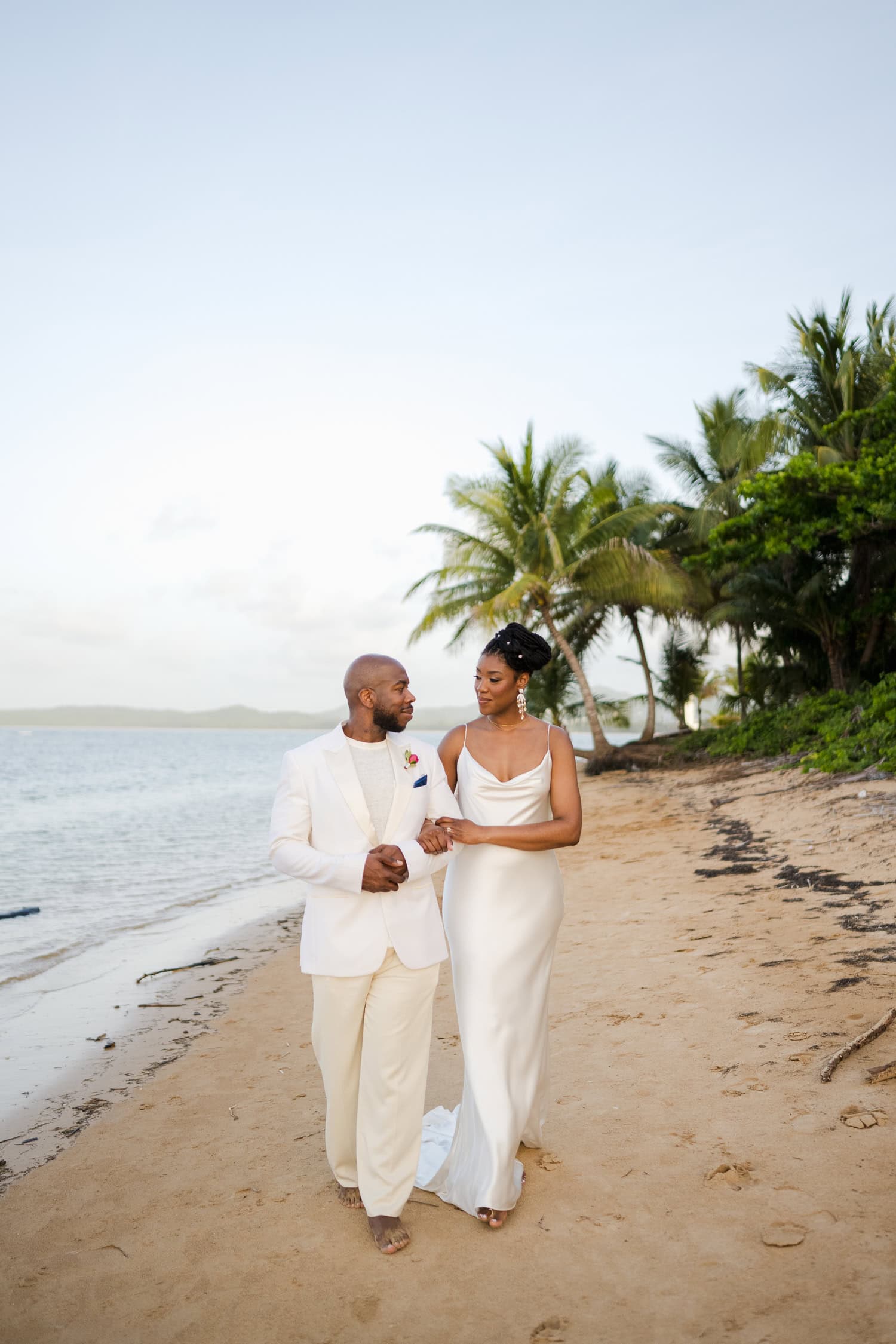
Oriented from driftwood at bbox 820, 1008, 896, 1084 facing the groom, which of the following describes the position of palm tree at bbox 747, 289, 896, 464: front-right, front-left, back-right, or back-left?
back-right

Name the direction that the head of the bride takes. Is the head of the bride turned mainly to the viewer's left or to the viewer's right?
to the viewer's left

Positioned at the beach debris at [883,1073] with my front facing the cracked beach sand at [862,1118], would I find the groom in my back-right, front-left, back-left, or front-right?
front-right

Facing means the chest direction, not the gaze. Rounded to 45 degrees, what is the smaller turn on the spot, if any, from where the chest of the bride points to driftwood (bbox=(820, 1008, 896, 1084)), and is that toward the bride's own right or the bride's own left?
approximately 135° to the bride's own left

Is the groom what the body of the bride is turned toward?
no

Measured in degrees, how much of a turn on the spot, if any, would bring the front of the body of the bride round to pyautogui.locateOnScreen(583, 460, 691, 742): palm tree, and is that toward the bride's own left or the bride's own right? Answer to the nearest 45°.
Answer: approximately 180°

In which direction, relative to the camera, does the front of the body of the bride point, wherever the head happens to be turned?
toward the camera

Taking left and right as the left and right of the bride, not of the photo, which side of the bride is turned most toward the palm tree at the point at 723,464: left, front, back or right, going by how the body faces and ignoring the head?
back

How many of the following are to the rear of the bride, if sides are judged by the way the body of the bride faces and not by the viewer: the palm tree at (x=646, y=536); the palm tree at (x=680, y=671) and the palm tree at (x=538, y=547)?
3

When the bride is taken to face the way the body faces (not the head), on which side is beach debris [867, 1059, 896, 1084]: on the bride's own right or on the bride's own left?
on the bride's own left

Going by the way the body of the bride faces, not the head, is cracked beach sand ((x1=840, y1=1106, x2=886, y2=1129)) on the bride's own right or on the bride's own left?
on the bride's own left

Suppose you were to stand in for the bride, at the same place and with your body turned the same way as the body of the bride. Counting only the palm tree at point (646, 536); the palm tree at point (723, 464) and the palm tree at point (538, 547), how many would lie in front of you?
0

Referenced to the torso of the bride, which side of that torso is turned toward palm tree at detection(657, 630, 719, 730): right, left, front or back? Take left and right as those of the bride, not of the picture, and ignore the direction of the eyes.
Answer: back

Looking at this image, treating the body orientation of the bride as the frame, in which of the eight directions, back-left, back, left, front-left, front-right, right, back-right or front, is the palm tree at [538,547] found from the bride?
back
